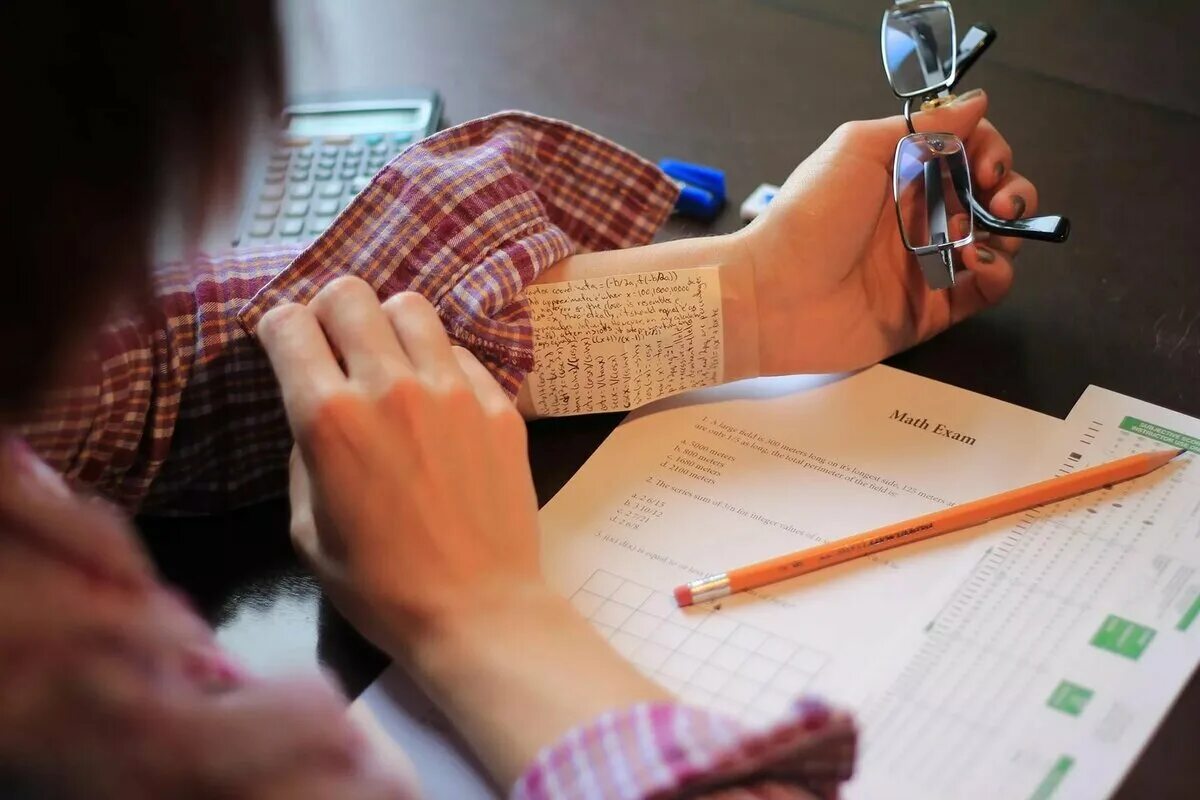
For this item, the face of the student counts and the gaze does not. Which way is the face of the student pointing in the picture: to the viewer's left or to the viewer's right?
to the viewer's right

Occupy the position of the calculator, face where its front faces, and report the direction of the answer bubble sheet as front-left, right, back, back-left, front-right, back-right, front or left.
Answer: front-left

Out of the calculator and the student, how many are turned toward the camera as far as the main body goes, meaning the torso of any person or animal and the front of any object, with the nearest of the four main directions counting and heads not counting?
1

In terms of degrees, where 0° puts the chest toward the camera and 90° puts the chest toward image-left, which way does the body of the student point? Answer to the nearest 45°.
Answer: approximately 225°

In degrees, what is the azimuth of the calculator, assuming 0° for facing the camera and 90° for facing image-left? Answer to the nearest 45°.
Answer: approximately 0°
